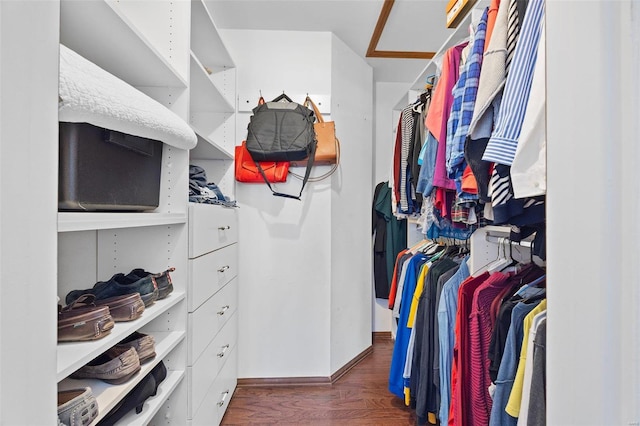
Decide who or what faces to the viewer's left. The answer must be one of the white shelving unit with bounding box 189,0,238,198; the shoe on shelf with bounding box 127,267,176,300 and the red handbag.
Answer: the shoe on shelf

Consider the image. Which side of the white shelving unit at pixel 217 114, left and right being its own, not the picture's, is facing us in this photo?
right

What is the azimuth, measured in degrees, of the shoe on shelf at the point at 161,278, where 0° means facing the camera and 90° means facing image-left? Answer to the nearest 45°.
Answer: approximately 90°

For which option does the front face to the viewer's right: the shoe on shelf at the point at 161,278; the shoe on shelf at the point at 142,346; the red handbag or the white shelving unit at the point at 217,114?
the white shelving unit

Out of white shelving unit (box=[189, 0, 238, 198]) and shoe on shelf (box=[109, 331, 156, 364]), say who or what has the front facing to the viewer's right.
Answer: the white shelving unit

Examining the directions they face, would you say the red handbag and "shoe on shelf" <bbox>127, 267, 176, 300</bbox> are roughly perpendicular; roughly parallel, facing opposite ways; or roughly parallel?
roughly perpendicular

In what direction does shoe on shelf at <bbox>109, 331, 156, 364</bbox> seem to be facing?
to the viewer's left

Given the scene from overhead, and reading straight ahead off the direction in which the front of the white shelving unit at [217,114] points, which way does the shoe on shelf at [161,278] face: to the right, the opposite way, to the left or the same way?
the opposite way

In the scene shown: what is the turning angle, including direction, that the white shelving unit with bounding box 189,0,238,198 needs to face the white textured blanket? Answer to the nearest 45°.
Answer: approximately 90° to its right

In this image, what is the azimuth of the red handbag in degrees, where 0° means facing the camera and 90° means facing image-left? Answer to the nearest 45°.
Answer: approximately 0°
